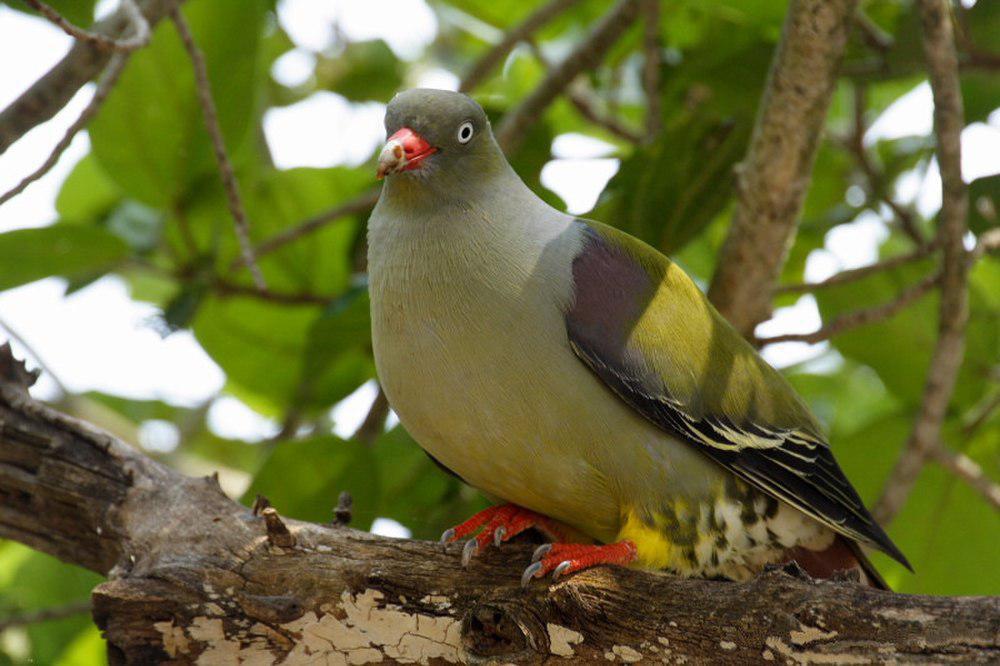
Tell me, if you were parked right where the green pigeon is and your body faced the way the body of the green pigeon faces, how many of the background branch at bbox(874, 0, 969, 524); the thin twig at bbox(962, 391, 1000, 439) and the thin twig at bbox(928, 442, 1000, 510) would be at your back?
3

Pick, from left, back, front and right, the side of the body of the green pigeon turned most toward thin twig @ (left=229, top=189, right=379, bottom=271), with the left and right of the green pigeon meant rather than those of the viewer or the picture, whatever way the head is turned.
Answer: right

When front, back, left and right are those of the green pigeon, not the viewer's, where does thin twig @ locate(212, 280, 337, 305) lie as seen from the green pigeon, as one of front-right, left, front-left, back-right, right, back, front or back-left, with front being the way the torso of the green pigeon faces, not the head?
right

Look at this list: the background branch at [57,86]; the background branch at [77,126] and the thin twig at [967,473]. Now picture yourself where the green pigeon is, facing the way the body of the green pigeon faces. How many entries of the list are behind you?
1

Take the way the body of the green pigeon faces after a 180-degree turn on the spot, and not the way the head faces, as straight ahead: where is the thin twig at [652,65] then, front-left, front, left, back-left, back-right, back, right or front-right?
front-left

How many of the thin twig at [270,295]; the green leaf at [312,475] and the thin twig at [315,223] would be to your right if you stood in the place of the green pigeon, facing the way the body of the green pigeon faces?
3

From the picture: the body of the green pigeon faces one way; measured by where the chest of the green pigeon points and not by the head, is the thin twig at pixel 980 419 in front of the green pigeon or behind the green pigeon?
behind

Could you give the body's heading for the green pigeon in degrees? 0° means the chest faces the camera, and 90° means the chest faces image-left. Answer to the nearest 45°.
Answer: approximately 45°

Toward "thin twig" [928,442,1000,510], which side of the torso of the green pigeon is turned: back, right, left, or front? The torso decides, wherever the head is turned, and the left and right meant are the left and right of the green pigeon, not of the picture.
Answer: back

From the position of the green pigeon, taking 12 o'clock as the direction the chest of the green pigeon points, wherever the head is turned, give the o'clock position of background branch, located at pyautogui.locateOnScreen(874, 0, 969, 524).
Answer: The background branch is roughly at 6 o'clock from the green pigeon.

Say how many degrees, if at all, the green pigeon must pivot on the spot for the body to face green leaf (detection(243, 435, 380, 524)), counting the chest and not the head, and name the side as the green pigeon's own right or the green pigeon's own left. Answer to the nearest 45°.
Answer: approximately 90° to the green pigeon's own right
